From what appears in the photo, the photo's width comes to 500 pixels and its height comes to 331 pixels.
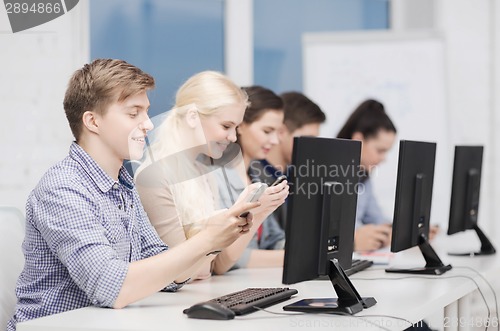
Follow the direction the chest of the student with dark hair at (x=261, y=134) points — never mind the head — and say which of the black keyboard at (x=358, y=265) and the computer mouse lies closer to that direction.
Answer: the black keyboard

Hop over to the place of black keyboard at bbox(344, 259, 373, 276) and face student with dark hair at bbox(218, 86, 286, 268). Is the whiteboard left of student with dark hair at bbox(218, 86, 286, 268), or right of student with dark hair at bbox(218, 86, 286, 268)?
right

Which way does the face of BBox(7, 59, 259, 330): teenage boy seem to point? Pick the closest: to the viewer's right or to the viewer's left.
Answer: to the viewer's right

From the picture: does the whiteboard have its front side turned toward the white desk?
yes

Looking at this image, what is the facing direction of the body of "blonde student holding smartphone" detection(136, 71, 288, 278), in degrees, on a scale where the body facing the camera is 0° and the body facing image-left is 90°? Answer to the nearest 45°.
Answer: approximately 315°

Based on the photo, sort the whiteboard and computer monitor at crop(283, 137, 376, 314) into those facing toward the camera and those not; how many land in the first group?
1

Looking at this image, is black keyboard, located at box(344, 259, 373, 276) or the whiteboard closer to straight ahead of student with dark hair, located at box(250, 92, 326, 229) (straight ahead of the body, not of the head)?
the black keyboard

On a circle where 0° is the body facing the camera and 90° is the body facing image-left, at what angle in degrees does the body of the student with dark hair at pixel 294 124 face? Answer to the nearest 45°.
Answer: approximately 315°

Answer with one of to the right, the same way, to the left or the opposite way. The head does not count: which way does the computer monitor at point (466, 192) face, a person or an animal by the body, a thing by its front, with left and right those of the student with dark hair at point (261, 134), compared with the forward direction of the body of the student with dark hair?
the opposite way
